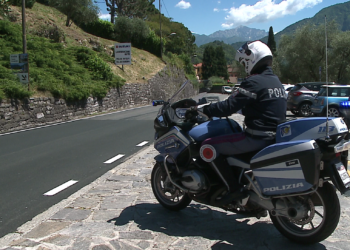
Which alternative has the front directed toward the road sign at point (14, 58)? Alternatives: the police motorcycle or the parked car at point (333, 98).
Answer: the police motorcycle

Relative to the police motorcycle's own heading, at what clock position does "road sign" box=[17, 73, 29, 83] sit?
The road sign is roughly at 12 o'clock from the police motorcycle.

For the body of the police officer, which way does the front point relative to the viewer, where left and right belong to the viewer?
facing away from the viewer and to the left of the viewer

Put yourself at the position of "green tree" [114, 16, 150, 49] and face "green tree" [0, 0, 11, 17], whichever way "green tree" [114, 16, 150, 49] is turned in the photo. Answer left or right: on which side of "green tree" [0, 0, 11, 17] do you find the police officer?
left

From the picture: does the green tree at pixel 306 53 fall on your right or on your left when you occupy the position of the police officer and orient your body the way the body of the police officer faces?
on your right

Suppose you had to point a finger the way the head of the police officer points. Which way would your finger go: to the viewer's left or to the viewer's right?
to the viewer's left

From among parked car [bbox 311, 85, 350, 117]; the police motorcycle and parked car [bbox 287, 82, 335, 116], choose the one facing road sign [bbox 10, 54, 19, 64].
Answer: the police motorcycle

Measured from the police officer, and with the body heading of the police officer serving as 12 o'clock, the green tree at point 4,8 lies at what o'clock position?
The green tree is roughly at 12 o'clock from the police officer.

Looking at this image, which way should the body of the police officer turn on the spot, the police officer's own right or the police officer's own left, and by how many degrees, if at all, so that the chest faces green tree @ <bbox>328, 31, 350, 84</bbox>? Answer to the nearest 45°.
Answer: approximately 45° to the police officer's own right
